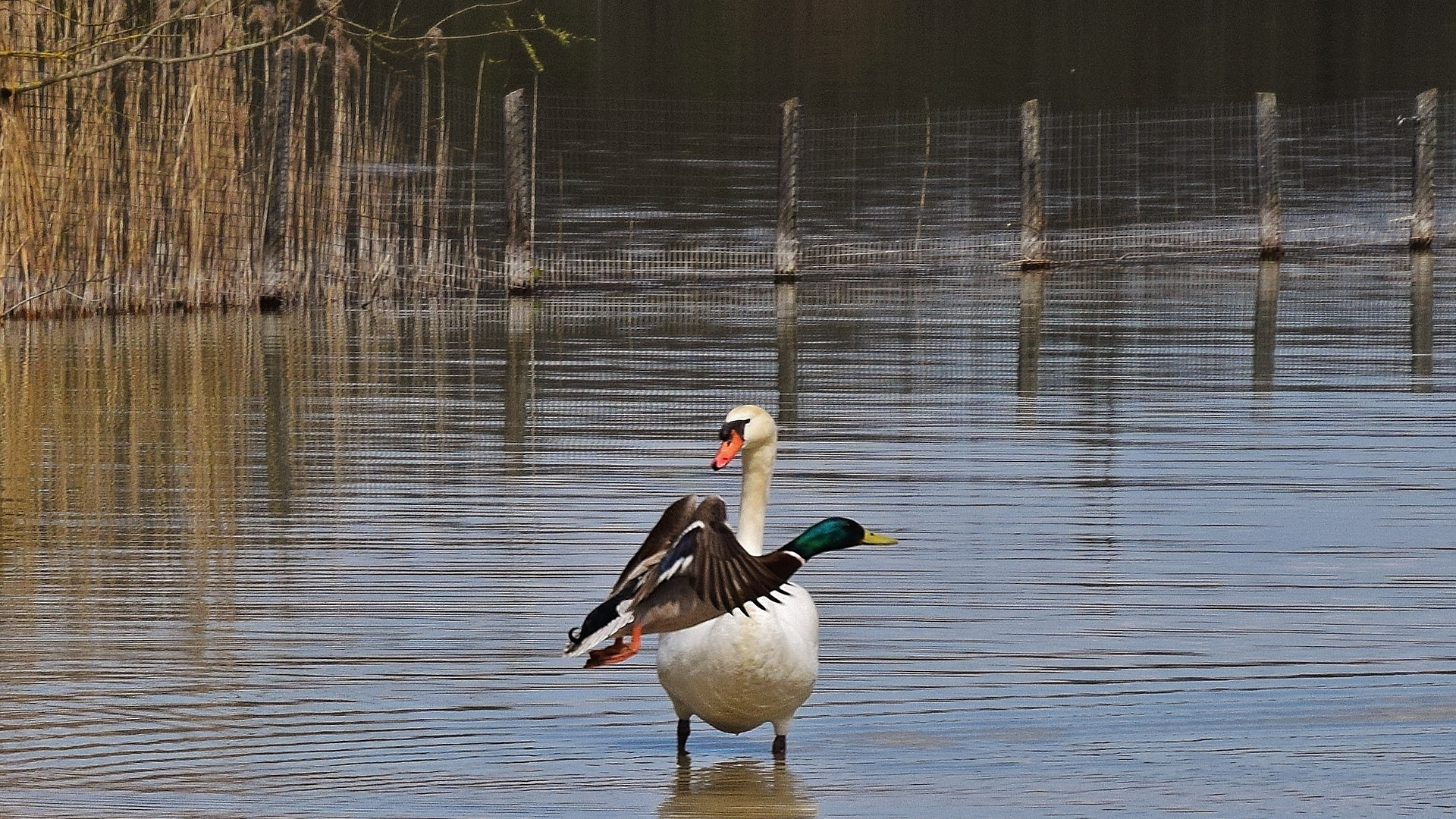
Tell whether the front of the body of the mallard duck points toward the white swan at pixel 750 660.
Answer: no

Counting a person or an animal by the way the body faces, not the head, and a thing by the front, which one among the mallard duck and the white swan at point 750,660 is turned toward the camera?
the white swan

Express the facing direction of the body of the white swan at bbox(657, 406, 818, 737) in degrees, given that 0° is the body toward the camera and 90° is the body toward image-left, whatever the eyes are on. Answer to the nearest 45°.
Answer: approximately 0°

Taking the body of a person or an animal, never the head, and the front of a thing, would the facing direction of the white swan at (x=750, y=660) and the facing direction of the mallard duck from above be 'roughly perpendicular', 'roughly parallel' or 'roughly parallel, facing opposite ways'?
roughly perpendicular

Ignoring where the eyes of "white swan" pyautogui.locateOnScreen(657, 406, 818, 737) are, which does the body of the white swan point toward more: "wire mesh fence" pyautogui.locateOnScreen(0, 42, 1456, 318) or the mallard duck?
the mallard duck

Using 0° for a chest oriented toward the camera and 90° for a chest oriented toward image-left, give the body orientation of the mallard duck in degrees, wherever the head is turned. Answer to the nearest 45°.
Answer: approximately 270°

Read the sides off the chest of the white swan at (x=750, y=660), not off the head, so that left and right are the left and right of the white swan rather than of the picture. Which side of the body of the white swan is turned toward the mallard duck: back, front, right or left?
front

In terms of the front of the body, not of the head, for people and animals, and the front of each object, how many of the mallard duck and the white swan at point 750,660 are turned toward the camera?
1

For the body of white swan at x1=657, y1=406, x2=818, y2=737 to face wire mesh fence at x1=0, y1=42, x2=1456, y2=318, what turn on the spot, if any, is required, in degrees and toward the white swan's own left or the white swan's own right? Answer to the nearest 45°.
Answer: approximately 180°

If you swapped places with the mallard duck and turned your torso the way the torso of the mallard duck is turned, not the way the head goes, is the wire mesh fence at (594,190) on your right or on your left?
on your left
